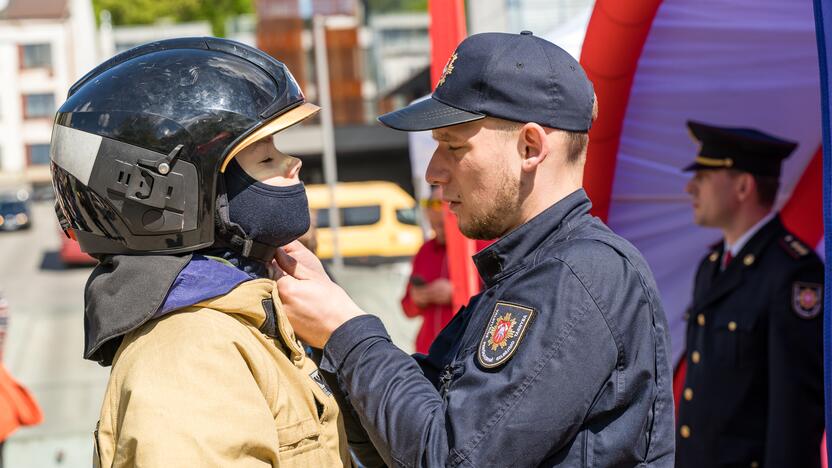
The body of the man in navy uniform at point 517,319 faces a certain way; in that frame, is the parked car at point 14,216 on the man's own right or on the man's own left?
on the man's own right

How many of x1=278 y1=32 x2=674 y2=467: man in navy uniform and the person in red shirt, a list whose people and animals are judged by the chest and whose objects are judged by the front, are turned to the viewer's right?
0

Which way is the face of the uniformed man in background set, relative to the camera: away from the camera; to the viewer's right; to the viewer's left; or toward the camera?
to the viewer's left

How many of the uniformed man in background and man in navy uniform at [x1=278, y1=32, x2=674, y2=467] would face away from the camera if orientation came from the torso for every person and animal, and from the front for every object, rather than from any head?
0

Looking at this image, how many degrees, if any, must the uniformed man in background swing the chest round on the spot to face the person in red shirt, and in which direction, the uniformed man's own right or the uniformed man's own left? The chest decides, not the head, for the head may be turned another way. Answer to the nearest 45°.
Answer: approximately 90° to the uniformed man's own right

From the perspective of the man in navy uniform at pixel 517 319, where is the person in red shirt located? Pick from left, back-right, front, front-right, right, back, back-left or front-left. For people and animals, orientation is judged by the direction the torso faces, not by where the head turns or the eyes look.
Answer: right

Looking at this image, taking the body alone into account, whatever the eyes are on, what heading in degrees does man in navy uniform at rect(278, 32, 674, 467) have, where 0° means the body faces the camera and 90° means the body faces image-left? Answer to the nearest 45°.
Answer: approximately 90°

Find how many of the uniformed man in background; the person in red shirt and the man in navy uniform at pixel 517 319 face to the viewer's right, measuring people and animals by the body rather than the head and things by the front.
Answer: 0

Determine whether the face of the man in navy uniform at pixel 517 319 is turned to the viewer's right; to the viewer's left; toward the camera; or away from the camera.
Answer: to the viewer's left

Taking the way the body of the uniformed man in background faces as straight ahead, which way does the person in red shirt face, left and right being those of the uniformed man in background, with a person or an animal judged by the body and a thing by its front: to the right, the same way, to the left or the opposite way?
the same way

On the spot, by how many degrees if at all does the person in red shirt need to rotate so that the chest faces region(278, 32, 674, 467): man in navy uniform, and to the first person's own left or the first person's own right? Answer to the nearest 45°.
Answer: approximately 45° to the first person's own left
